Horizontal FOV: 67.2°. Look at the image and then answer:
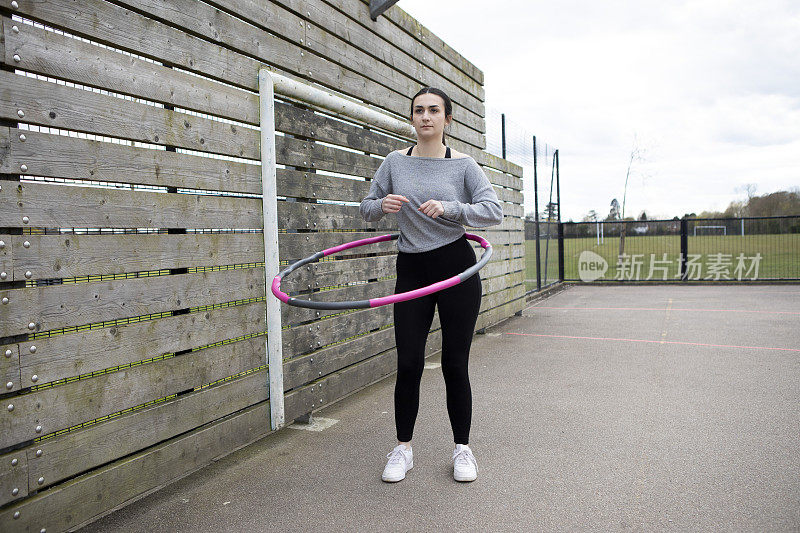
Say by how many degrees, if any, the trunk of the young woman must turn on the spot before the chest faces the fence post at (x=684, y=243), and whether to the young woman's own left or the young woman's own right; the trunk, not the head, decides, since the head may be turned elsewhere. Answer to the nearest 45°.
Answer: approximately 135° to the young woman's own left

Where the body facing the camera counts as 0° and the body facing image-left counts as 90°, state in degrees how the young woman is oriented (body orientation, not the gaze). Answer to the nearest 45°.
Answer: approximately 0°

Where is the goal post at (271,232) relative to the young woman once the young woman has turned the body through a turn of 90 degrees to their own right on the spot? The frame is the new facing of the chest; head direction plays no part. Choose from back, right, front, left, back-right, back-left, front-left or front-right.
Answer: front-right

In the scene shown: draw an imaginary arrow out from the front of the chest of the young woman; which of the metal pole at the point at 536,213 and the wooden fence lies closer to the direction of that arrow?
the wooden fence

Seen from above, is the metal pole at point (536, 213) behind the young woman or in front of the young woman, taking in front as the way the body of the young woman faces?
behind

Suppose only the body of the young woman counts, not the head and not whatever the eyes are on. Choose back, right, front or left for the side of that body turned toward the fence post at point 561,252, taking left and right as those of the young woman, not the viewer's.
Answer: back

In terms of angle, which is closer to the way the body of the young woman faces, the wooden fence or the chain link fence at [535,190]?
the wooden fence

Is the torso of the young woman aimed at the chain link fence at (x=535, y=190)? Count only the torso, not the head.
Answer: no

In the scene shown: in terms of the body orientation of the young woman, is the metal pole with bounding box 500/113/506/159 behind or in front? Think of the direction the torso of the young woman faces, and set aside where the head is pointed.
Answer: behind
